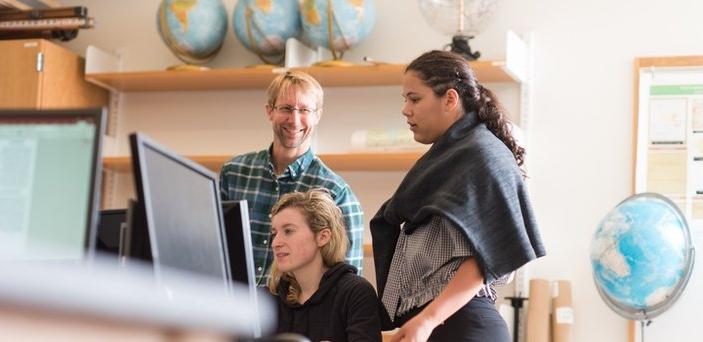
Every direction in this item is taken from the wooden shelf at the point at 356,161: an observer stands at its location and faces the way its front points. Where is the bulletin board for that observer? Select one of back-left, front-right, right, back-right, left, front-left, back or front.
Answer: left

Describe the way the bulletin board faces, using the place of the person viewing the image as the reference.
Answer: facing the viewer

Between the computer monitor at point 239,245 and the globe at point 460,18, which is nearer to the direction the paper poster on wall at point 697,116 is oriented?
the computer monitor

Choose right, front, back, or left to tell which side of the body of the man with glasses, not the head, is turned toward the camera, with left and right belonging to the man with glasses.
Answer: front

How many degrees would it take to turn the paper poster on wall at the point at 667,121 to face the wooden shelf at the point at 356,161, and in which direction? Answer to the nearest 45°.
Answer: approximately 90° to its right

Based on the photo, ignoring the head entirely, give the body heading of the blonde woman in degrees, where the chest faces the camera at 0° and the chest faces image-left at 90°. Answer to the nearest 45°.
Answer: approximately 45°

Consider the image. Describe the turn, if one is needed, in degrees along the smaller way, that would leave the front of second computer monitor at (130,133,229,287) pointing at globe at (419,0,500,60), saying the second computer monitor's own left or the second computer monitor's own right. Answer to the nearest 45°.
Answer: approximately 90° to the second computer monitor's own left

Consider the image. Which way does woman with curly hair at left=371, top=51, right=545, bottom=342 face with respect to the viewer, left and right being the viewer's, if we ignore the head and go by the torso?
facing to the left of the viewer

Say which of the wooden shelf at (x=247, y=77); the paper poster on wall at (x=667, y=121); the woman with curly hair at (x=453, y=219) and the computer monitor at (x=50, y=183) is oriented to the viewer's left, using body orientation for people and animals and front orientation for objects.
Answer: the woman with curly hair

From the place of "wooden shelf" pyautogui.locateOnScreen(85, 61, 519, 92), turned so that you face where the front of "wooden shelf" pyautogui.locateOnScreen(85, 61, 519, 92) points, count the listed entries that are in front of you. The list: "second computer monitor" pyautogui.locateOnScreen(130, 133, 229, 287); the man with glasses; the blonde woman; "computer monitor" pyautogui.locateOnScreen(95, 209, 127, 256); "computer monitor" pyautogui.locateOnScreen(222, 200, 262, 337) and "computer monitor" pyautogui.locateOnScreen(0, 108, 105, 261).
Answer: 6

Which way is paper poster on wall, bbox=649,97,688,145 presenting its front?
toward the camera

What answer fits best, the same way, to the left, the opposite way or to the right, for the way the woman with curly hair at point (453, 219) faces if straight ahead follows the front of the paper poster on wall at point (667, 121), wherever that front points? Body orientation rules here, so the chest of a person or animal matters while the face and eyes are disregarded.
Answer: to the right
